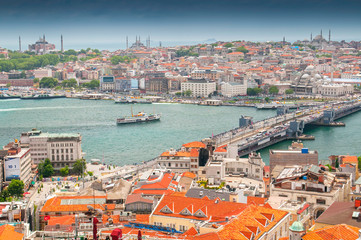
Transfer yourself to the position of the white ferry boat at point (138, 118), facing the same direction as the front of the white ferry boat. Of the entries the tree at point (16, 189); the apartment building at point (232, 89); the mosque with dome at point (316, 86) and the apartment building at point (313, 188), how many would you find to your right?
2

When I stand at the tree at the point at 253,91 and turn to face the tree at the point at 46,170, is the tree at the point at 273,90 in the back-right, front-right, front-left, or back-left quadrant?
back-left
